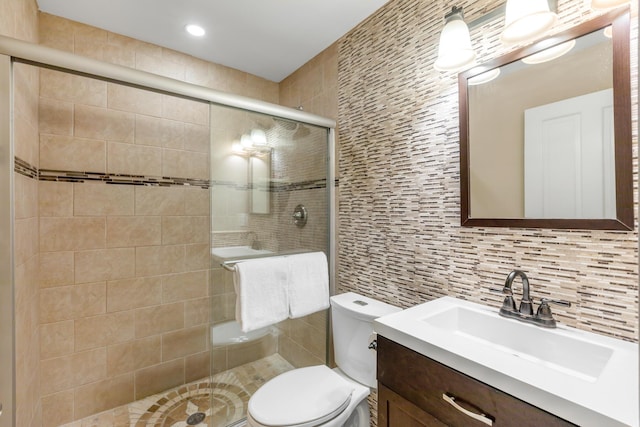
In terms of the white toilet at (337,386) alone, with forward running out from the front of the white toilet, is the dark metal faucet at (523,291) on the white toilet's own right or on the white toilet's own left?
on the white toilet's own left

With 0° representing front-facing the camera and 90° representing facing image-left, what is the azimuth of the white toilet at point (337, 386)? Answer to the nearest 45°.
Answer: approximately 45°

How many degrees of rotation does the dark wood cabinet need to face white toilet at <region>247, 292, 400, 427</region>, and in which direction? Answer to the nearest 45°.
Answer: approximately 90° to its right

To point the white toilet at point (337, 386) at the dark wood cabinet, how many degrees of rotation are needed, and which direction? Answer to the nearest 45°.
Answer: approximately 90° to its left

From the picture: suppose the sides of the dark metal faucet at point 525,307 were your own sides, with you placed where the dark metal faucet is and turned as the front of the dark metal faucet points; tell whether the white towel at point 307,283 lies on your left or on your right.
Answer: on your right

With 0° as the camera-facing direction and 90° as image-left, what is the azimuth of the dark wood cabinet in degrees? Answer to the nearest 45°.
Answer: approximately 45°
